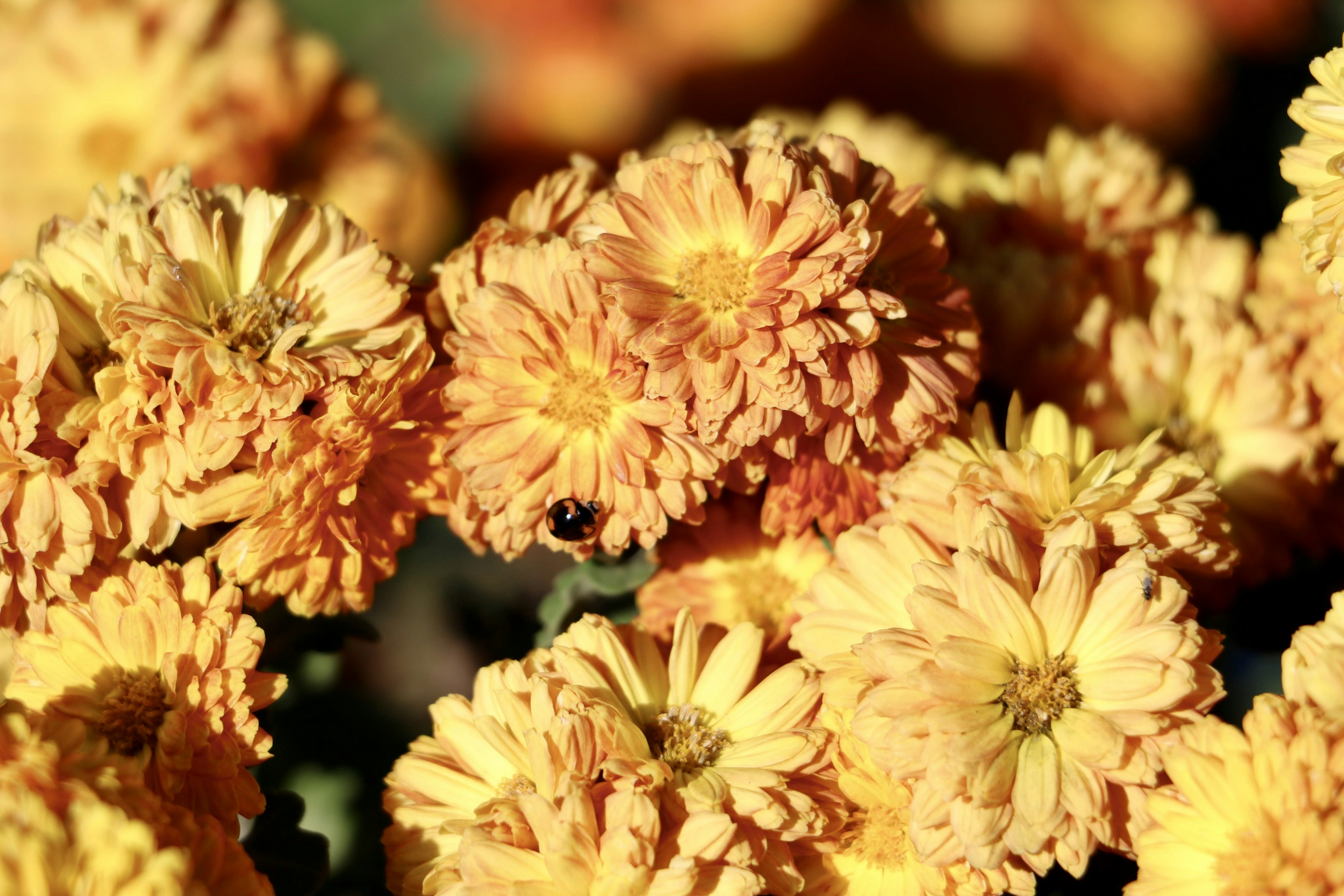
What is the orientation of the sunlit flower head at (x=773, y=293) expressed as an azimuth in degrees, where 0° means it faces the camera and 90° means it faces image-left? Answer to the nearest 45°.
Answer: approximately 45°
